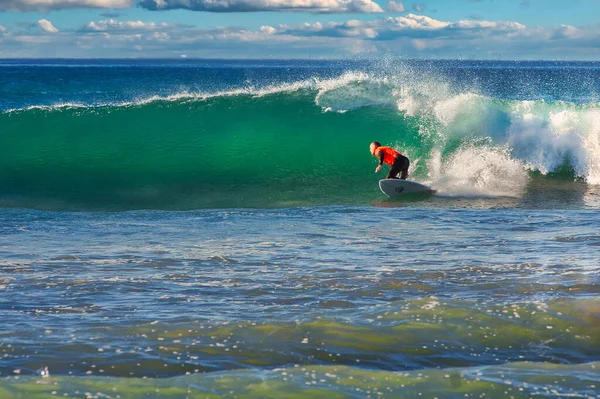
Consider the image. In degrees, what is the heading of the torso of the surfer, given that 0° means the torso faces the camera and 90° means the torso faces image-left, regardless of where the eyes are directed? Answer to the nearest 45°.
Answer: approximately 90°

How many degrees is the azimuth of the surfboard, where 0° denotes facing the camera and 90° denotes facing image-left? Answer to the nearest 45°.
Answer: approximately 90°
